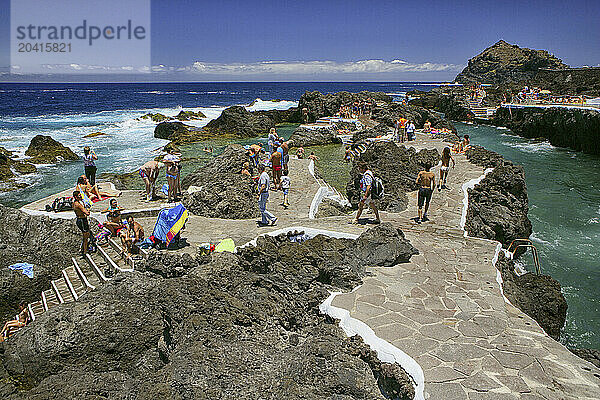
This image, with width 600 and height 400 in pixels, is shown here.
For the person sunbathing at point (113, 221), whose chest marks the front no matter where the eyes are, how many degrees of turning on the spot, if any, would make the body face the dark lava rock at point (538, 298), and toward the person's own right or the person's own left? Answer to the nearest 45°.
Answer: approximately 45° to the person's own left

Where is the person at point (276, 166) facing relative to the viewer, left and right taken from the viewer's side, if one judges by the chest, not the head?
facing away from the viewer

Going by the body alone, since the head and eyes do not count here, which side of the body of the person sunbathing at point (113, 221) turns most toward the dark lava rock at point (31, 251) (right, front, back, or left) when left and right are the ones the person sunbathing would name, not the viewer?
right

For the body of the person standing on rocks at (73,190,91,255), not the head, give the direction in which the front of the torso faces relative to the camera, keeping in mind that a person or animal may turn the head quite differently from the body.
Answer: to the viewer's right
